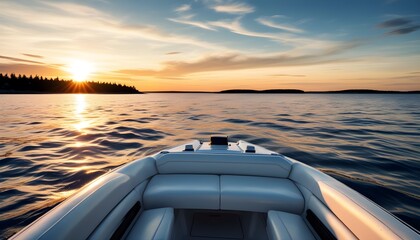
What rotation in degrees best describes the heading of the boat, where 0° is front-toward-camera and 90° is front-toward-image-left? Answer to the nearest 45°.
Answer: approximately 180°
